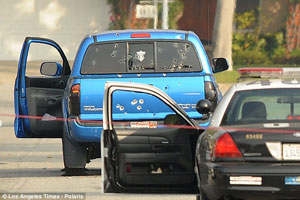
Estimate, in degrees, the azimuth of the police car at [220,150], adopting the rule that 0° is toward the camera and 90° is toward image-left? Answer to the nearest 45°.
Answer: approximately 180°

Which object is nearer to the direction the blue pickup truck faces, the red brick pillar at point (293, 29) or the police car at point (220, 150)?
the red brick pillar

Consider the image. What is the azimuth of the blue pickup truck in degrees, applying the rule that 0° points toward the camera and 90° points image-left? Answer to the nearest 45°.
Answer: approximately 180°

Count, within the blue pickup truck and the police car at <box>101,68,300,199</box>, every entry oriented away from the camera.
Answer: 2

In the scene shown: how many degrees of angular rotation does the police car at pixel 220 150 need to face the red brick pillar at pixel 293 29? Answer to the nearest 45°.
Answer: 0° — it already faces it
